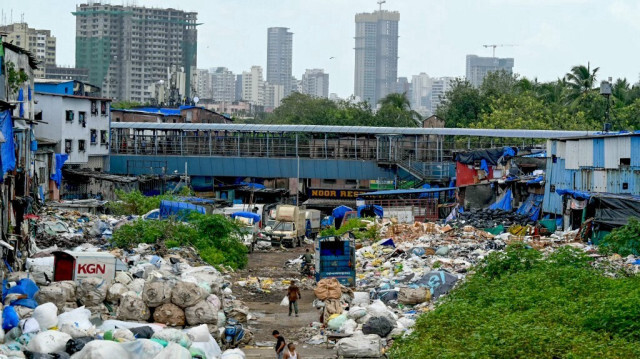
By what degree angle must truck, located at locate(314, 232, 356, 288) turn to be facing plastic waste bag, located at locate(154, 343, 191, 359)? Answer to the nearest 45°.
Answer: approximately 180°

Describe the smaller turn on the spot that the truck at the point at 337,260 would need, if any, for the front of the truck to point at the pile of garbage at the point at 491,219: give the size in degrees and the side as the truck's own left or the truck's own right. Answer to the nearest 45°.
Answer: approximately 45° to the truck's own right

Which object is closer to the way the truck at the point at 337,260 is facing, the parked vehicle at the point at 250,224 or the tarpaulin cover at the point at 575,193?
the parked vehicle

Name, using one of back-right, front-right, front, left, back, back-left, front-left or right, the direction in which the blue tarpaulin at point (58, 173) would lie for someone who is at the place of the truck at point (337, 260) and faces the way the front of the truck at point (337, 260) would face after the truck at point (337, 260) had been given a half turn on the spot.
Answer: back-right

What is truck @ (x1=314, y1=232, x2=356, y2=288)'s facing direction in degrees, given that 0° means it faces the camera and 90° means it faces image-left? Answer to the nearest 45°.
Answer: approximately 180°

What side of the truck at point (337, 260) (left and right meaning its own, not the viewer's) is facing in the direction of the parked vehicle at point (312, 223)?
front

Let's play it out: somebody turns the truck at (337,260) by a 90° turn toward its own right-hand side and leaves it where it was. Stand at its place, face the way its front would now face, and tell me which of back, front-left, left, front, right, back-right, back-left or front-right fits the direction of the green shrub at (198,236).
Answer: back-left

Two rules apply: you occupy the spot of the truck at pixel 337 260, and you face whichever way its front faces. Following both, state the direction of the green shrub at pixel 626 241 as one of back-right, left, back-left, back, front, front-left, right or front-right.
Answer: right

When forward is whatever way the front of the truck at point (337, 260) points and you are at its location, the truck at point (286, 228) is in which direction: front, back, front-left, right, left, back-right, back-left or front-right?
front

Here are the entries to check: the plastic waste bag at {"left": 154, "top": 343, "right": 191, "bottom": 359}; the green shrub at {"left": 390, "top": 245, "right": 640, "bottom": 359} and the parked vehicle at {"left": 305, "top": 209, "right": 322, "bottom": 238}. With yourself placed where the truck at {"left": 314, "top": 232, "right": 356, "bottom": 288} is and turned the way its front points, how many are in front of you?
1

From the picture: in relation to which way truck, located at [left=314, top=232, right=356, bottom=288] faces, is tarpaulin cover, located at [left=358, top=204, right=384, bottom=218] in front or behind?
in front

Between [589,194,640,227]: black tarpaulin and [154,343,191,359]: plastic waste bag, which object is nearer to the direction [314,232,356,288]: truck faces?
the black tarpaulin

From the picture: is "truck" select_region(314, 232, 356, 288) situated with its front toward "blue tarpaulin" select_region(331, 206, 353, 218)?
yes

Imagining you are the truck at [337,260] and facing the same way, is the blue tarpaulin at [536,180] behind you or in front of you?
in front
